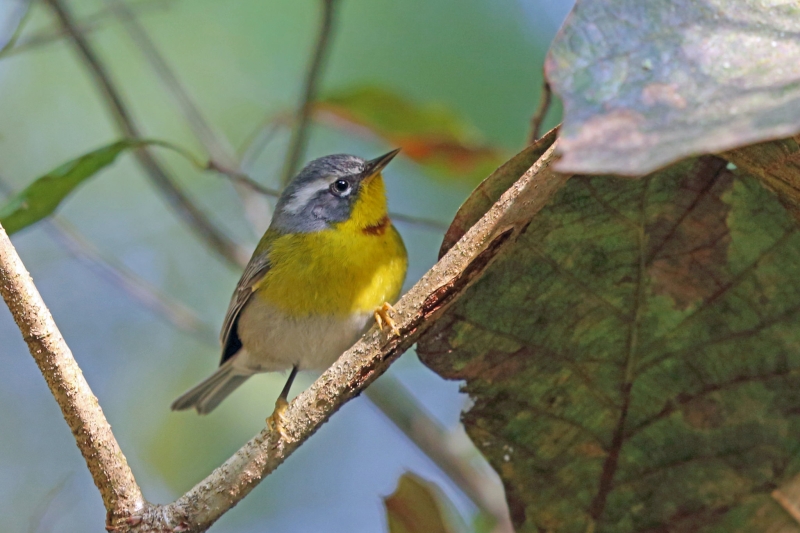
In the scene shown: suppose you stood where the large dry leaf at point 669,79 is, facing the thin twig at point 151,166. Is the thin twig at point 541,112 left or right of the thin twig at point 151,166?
right

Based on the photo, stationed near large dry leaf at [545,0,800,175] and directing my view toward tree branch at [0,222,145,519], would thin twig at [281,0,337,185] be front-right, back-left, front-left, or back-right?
front-right

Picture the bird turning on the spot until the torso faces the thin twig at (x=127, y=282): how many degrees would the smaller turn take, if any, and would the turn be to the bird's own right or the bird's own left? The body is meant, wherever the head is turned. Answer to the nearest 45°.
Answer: approximately 180°
